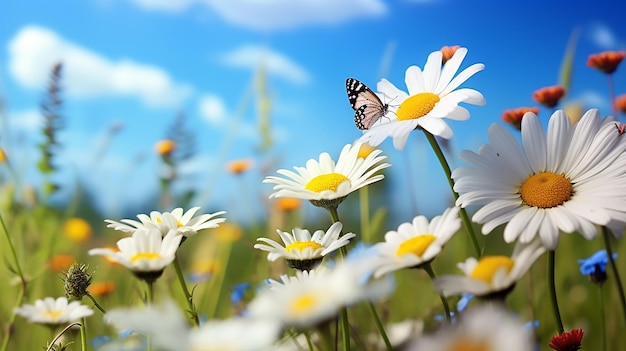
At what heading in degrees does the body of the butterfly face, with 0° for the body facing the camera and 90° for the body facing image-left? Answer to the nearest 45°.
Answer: approximately 270°

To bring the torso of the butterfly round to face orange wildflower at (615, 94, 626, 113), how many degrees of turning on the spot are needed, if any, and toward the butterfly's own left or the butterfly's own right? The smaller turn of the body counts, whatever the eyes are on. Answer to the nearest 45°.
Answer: approximately 45° to the butterfly's own left
